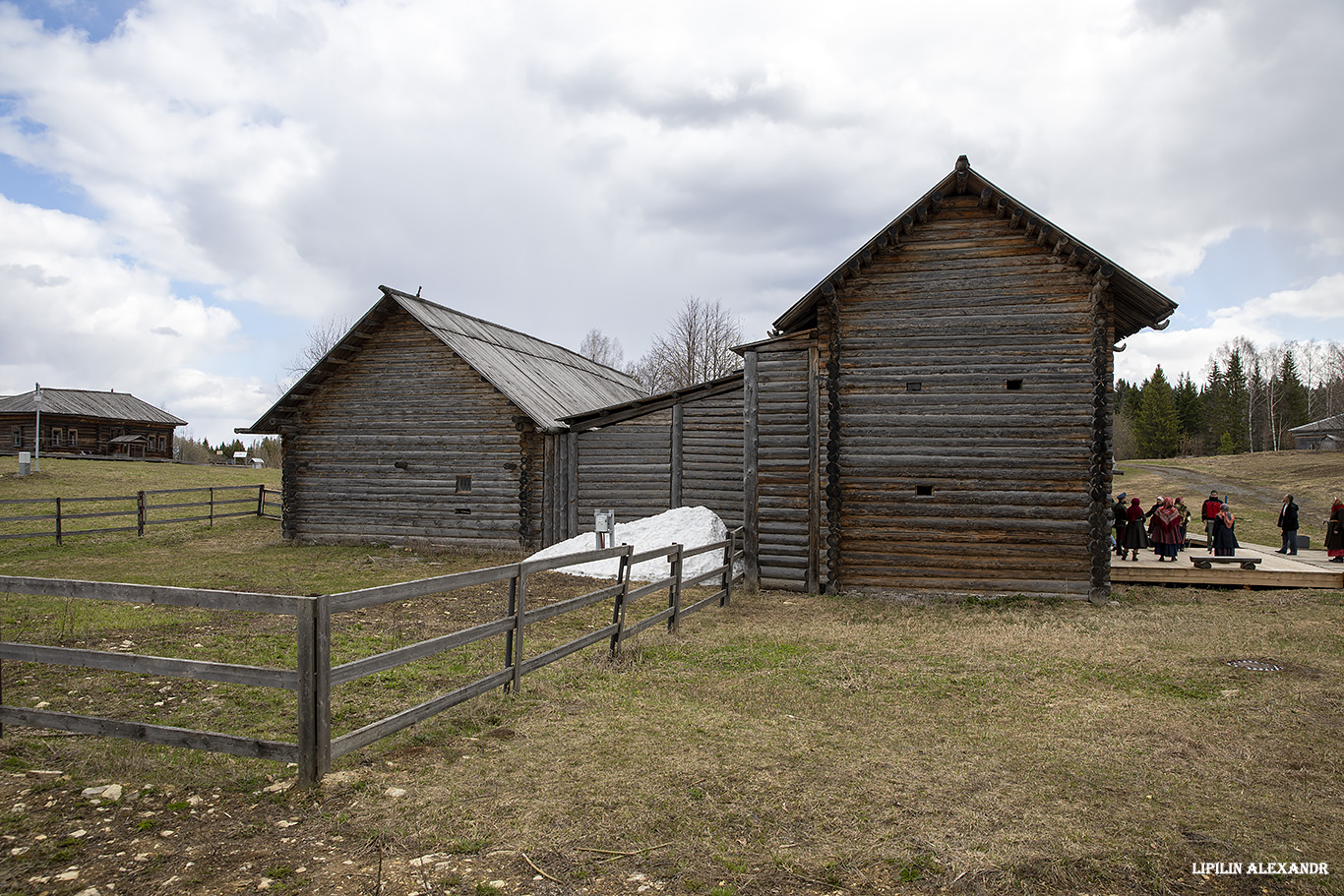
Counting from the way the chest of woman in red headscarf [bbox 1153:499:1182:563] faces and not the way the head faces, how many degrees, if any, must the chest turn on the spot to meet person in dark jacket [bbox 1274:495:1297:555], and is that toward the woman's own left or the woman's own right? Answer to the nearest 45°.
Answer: approximately 45° to the woman's own right

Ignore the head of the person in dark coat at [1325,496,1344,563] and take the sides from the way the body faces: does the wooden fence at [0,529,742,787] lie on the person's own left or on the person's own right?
on the person's own left

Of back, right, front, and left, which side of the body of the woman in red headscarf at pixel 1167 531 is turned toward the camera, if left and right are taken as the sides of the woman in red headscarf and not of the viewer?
back

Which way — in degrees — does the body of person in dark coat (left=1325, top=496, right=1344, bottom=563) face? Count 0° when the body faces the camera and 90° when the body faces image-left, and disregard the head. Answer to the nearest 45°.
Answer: approximately 90°

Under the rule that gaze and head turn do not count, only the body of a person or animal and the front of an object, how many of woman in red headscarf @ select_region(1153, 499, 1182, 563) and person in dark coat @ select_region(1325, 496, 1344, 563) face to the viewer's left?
1

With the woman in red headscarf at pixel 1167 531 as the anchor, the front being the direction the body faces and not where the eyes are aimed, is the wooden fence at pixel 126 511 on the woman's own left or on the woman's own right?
on the woman's own left

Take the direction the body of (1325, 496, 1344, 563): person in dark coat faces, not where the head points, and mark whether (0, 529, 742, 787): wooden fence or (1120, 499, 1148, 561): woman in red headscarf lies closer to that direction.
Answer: the woman in red headscarf

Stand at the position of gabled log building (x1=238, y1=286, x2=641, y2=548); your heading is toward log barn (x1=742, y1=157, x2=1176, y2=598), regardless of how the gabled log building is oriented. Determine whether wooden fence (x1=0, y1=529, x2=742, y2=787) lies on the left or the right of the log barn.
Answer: right

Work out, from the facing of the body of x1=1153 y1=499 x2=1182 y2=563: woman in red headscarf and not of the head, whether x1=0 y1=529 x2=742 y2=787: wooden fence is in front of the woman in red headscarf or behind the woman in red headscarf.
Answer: behind

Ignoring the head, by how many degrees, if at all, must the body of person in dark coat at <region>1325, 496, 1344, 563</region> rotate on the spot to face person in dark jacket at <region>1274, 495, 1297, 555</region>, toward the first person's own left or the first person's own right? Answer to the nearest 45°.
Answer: approximately 45° to the first person's own right

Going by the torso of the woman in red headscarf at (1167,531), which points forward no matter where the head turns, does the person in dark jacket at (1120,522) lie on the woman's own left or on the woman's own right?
on the woman's own left

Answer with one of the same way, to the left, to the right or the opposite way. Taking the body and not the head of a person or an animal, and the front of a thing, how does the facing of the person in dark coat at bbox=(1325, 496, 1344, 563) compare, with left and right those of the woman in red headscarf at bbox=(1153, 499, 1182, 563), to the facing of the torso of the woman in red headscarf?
to the left
